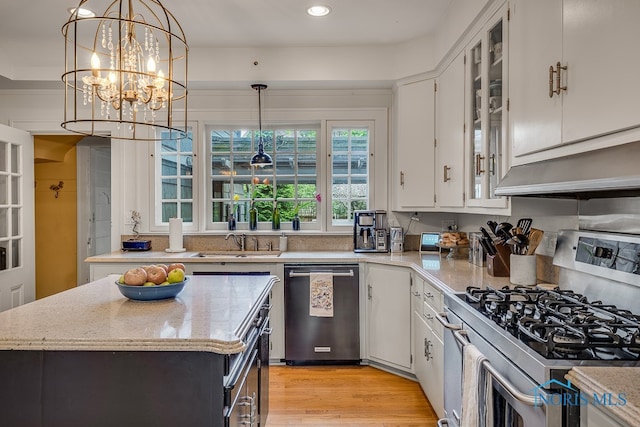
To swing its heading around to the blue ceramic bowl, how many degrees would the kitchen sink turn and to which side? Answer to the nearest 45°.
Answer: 0° — it already faces it

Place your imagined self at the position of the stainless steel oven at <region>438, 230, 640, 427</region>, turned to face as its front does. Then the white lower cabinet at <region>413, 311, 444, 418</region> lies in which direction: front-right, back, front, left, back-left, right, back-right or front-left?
right

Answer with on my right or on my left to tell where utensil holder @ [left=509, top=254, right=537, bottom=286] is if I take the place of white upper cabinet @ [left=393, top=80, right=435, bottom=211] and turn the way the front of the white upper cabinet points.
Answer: on my left

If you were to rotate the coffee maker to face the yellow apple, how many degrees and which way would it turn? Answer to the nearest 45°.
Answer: approximately 45° to its right

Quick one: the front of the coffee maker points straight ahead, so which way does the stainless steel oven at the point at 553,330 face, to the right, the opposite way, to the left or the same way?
to the right

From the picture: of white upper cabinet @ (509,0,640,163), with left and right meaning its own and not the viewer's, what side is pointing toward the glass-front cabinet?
right

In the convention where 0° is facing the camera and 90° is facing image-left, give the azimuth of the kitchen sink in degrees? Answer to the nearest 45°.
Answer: approximately 0°

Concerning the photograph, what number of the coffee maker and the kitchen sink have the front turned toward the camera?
2

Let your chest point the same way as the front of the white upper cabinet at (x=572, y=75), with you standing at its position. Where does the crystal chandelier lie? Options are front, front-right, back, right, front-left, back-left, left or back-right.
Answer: front-right

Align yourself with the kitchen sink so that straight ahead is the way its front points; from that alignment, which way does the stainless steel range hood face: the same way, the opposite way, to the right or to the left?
to the right

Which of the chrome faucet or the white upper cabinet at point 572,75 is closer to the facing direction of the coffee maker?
the white upper cabinet
